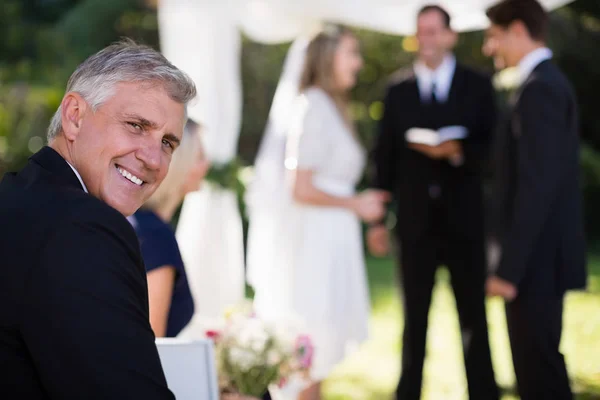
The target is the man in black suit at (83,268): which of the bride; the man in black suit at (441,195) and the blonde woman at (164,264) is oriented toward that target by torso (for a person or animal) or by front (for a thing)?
the man in black suit at (441,195)

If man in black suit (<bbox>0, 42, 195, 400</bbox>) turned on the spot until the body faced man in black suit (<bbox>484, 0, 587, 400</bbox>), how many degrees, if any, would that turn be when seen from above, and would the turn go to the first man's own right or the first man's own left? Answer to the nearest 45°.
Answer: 0° — they already face them

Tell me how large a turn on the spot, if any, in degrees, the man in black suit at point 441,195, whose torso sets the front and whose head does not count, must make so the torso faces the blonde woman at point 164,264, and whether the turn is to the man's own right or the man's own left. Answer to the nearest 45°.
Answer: approximately 45° to the man's own right

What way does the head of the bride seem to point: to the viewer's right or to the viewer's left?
to the viewer's right

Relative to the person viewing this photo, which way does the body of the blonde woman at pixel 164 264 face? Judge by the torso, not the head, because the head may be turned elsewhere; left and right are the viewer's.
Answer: facing to the right of the viewer

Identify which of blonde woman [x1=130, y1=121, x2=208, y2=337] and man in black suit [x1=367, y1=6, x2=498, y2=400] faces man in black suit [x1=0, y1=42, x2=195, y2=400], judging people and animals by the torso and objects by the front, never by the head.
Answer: man in black suit [x1=367, y1=6, x2=498, y2=400]

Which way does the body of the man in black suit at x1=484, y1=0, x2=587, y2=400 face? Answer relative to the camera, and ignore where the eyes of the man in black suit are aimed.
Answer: to the viewer's left

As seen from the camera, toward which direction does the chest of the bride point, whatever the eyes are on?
to the viewer's right

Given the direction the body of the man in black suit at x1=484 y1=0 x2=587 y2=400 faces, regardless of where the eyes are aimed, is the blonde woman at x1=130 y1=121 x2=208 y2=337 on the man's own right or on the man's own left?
on the man's own left

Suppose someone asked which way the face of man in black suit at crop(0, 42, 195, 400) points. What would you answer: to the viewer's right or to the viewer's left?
to the viewer's right

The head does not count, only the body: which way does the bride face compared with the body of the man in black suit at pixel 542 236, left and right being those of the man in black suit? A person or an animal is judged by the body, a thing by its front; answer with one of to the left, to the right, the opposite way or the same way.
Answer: the opposite way
